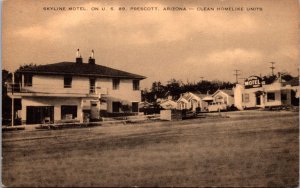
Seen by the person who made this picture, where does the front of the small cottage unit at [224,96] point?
facing the viewer and to the left of the viewer

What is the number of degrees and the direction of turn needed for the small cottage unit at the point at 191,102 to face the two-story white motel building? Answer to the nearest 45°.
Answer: approximately 45° to its right

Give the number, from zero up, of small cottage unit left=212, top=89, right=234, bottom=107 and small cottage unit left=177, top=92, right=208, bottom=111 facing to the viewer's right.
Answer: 0

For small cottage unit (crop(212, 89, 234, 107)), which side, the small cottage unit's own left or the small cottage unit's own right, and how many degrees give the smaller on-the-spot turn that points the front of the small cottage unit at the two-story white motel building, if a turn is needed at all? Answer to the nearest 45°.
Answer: approximately 45° to the small cottage unit's own right
